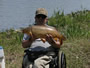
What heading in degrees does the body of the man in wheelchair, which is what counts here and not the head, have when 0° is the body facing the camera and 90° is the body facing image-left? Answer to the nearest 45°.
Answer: approximately 0°
